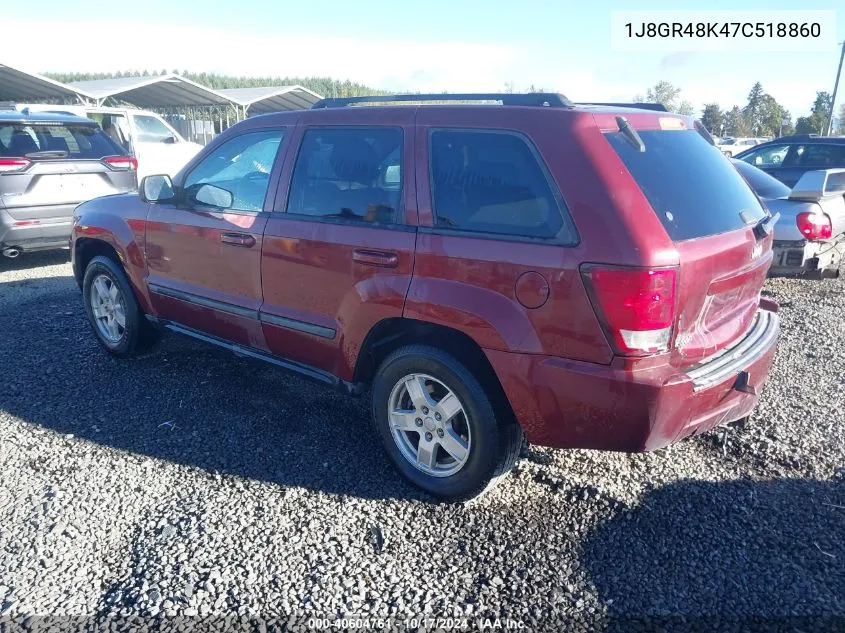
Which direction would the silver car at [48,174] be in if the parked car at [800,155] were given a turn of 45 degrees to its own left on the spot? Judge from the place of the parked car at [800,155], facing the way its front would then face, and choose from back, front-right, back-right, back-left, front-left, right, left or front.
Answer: front

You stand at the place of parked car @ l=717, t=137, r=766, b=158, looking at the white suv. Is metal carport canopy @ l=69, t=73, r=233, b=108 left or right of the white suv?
right

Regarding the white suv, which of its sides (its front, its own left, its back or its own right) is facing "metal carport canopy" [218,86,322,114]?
left

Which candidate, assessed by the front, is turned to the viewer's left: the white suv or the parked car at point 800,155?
the parked car

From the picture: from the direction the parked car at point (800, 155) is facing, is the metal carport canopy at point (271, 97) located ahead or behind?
ahead

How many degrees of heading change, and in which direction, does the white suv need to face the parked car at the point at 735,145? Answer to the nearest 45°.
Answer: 0° — it already faces it

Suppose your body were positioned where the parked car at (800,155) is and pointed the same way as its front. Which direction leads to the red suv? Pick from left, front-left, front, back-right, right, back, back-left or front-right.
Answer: left

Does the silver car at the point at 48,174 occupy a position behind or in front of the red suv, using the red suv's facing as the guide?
in front

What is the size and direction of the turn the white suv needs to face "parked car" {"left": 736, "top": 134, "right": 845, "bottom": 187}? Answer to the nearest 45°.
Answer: approximately 45° to its right

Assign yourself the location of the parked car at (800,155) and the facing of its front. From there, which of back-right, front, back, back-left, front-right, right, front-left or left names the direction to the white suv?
front

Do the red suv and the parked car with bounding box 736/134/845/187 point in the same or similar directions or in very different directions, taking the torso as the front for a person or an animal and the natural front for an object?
same or similar directions

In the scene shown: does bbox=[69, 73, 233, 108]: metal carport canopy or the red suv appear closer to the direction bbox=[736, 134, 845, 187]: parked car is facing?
the metal carport canopy

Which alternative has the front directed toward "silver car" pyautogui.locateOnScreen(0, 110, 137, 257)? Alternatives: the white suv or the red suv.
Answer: the red suv

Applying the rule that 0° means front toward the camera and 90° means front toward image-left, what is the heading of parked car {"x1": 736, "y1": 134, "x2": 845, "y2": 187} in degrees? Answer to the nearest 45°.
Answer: approximately 90°

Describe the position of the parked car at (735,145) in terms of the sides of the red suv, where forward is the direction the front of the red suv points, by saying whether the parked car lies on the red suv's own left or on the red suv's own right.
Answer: on the red suv's own right

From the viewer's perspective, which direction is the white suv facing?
to the viewer's right

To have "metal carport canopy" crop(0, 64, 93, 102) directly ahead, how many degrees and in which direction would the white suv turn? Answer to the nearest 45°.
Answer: approximately 90° to its left

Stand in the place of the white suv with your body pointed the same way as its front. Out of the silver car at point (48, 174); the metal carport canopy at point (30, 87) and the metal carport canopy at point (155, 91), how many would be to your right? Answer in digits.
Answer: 1

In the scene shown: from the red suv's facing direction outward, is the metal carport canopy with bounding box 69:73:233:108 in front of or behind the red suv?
in front

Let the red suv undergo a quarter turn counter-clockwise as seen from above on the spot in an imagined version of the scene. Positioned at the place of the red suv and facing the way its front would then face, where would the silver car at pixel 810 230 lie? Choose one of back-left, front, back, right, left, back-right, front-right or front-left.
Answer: back
